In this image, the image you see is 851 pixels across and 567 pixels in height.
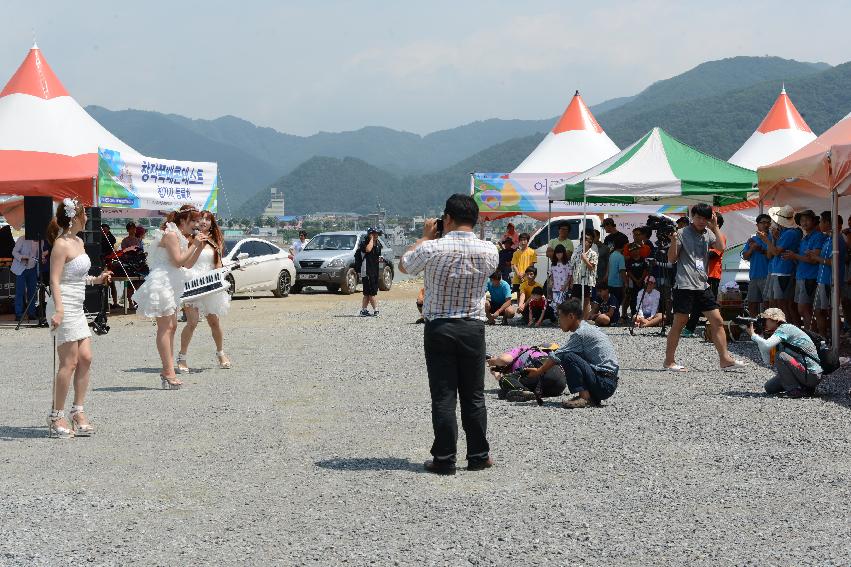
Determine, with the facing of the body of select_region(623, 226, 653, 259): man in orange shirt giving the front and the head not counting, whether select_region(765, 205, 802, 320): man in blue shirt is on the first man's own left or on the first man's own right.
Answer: on the first man's own left

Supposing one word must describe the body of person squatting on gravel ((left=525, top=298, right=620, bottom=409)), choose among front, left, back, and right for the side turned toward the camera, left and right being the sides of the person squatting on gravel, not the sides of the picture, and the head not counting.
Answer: left

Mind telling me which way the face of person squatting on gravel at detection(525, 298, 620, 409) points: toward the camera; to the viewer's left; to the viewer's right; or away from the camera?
to the viewer's left

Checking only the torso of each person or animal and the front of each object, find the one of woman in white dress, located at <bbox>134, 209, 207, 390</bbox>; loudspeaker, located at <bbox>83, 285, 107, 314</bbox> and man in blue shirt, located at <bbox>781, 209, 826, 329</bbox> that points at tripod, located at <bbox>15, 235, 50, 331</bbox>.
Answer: the man in blue shirt

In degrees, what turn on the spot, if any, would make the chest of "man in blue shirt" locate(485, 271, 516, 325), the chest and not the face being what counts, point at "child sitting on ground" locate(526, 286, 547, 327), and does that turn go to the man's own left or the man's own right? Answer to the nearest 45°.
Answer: approximately 90° to the man's own left

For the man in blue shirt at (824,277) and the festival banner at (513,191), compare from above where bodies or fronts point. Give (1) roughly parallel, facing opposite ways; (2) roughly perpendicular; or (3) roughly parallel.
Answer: roughly perpendicular

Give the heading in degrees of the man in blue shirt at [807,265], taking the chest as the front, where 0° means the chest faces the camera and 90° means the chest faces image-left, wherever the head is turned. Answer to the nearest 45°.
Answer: approximately 90°

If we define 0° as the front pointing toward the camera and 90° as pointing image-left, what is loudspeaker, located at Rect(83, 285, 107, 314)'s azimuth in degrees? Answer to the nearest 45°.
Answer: approximately 315°

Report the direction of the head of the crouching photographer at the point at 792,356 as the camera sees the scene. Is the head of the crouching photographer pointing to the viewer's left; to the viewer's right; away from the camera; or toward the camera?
to the viewer's left

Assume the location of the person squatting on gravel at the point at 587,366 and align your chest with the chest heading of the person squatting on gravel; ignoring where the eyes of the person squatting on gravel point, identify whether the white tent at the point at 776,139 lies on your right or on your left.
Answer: on your right

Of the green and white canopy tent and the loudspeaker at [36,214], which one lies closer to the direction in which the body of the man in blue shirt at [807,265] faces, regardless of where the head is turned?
the loudspeaker

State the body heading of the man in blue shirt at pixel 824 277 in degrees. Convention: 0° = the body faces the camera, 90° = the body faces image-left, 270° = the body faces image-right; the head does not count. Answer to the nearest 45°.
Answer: approximately 90°
